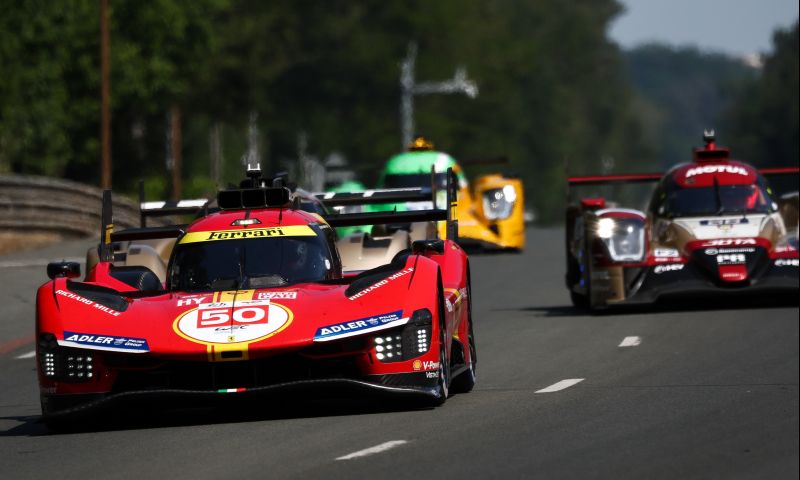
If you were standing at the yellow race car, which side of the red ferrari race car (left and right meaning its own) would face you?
back

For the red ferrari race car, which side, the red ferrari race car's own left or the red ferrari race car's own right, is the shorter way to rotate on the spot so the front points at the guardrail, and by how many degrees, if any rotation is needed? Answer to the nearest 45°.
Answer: approximately 180°

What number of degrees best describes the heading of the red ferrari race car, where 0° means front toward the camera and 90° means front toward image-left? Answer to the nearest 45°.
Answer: approximately 0°
